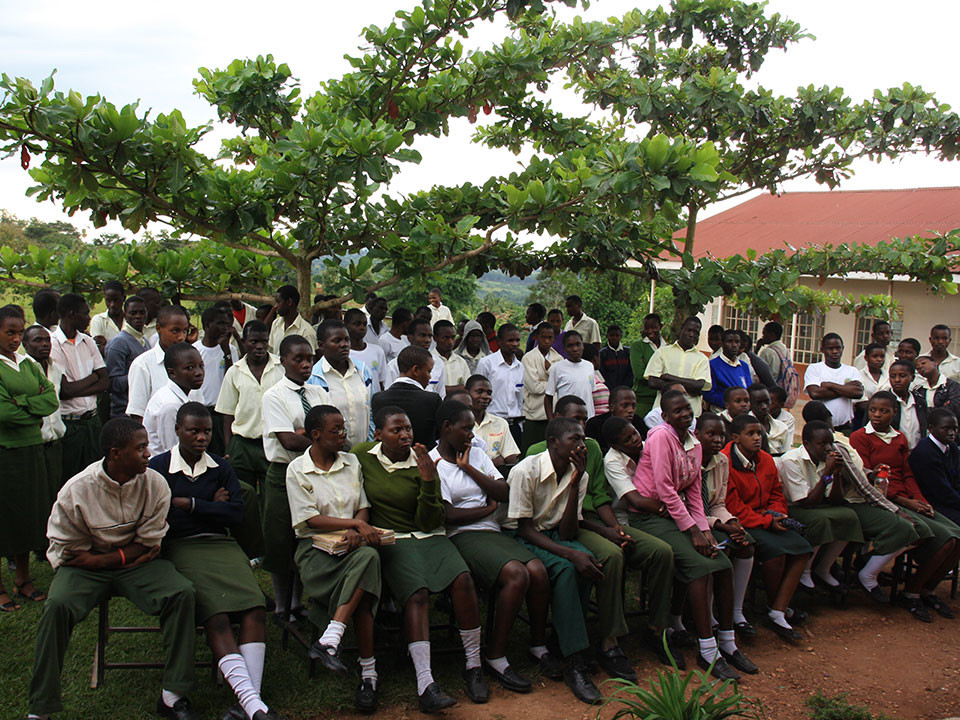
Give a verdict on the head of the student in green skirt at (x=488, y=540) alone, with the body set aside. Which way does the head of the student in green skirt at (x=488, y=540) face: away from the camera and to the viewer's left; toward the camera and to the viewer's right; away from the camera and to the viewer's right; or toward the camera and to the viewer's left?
toward the camera and to the viewer's right

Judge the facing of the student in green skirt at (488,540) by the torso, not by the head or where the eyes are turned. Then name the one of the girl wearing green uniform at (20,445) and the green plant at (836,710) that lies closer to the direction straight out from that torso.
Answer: the green plant

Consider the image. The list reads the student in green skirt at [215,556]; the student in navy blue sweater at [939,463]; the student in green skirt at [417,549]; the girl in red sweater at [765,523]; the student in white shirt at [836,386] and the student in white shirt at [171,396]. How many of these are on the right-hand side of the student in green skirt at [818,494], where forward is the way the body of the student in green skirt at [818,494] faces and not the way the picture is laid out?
4

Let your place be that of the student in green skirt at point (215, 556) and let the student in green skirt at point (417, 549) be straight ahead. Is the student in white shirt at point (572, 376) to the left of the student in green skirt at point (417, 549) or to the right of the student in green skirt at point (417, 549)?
left

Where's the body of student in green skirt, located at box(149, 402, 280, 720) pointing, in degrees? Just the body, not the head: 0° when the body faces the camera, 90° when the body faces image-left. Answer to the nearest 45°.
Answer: approximately 315°

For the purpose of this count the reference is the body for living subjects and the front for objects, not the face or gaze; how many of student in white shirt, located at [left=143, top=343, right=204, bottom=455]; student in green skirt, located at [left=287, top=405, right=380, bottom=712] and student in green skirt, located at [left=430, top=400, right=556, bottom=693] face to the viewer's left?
0

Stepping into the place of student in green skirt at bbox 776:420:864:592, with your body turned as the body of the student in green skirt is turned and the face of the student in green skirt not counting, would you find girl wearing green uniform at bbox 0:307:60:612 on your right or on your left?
on your right

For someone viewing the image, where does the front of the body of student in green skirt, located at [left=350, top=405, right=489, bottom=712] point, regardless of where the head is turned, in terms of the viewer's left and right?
facing the viewer and to the right of the viewer

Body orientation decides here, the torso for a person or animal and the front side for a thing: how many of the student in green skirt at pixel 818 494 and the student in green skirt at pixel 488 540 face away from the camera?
0

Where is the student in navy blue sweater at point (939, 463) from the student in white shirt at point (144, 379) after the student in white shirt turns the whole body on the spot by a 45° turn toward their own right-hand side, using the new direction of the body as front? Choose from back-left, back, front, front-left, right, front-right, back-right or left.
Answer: left

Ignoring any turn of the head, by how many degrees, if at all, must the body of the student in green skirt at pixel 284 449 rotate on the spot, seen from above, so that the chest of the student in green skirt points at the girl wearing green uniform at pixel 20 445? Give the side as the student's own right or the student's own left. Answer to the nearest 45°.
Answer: approximately 135° to the student's own right
